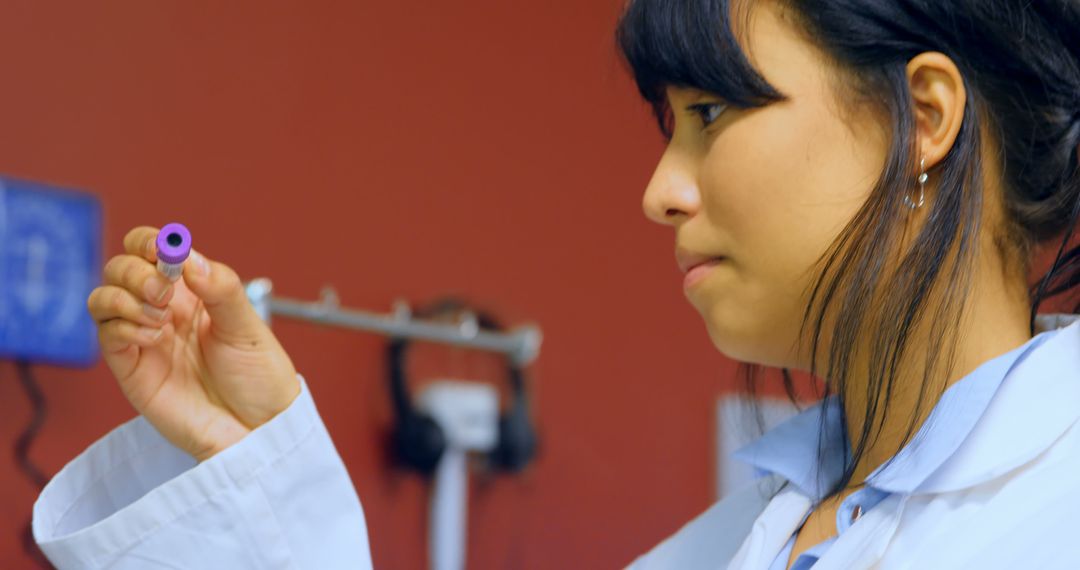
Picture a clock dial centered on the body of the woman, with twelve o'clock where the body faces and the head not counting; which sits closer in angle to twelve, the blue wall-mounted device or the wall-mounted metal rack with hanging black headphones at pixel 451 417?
the blue wall-mounted device

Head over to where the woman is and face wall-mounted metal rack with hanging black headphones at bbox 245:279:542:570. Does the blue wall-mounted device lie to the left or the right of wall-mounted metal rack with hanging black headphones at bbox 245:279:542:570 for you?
left

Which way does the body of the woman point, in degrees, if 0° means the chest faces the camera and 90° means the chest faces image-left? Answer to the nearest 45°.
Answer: approximately 90°

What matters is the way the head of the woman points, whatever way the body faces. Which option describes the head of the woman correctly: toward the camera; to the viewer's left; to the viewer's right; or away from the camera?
to the viewer's left

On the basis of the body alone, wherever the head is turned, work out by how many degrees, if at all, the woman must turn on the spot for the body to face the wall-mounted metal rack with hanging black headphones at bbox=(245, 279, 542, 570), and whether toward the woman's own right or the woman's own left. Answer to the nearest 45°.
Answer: approximately 45° to the woman's own right

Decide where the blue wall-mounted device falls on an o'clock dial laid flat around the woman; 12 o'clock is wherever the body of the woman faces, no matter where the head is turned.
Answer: The blue wall-mounted device is roughly at 1 o'clock from the woman.
